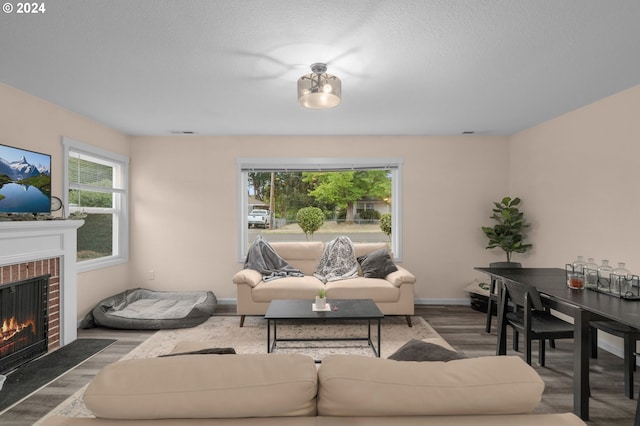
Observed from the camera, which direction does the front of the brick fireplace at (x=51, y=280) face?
facing the viewer and to the right of the viewer

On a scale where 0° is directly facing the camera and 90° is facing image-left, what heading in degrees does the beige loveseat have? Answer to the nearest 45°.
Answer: approximately 0°

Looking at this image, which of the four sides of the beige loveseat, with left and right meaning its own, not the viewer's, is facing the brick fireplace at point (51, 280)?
right

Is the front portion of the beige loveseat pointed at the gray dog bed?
no

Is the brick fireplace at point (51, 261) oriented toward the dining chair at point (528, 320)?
yes

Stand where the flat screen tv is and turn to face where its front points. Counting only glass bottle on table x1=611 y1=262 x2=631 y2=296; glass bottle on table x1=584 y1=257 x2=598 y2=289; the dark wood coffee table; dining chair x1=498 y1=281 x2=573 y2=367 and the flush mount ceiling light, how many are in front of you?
5

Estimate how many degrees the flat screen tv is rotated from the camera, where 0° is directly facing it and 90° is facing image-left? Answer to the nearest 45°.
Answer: approximately 315°

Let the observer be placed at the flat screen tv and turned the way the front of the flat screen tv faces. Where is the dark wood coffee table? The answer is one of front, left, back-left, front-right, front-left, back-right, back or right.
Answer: front

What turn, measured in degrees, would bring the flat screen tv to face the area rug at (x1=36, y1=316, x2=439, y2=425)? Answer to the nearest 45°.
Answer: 0° — it already faces it

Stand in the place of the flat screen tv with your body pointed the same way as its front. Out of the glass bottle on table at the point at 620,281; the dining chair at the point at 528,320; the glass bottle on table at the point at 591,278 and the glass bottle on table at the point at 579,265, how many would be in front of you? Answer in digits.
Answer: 4

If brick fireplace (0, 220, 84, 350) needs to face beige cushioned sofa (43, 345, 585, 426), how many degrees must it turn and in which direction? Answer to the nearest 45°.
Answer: approximately 45° to its right

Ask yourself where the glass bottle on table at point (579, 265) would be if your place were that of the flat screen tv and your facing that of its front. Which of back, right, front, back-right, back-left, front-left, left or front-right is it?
front

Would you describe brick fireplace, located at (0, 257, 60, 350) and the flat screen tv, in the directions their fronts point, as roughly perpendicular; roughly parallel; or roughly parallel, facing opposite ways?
roughly parallel

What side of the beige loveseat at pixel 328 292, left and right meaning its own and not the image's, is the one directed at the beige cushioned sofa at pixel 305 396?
front

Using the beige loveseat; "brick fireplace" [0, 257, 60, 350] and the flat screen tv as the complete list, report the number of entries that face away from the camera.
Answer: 0

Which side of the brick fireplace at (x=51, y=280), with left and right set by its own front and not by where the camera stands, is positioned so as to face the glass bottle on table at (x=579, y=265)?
front

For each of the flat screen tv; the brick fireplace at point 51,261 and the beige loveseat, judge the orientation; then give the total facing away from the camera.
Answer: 0

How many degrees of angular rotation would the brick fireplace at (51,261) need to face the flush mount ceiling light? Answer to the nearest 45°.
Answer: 0° — it already faces it

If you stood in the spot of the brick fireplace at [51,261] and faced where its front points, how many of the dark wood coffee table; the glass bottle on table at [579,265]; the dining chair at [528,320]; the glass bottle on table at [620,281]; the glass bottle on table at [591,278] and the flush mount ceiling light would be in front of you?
6

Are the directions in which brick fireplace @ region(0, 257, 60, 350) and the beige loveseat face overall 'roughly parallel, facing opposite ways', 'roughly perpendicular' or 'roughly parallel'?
roughly perpendicular
